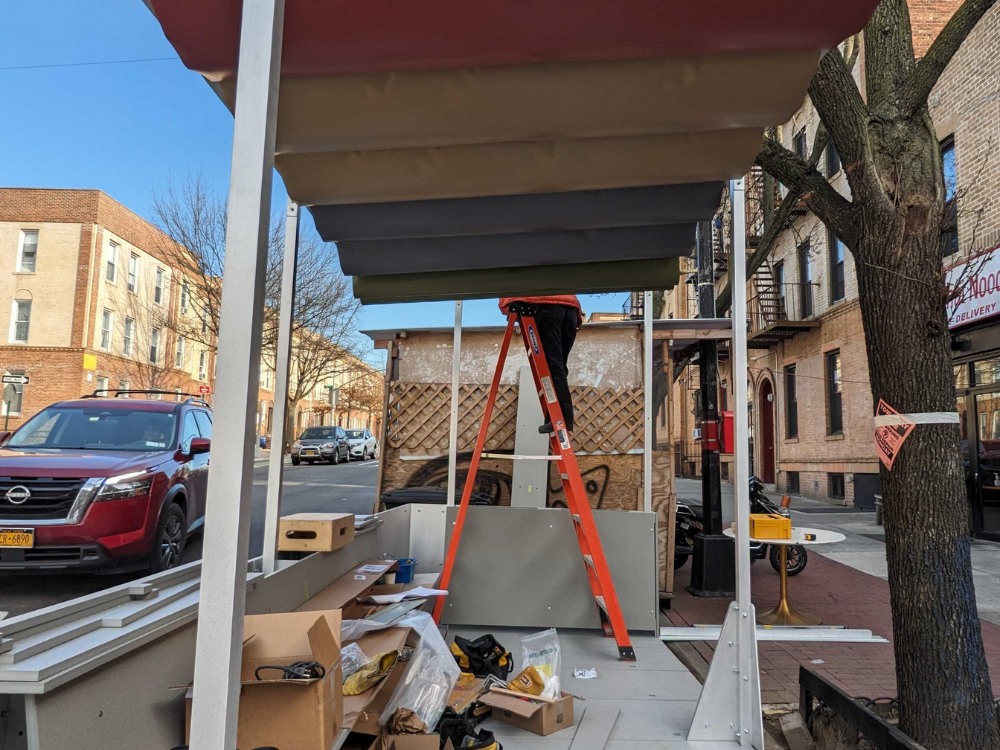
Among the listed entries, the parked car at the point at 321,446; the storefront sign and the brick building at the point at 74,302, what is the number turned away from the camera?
0

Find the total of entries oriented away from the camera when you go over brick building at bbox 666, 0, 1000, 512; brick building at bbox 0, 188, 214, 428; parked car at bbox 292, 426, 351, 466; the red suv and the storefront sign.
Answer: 0

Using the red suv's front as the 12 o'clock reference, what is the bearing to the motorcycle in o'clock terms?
The motorcycle is roughly at 8 o'clock from the red suv.

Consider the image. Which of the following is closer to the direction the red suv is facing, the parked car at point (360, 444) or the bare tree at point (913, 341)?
the bare tree

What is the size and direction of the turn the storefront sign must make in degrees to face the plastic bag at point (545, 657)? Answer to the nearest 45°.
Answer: approximately 45° to its left

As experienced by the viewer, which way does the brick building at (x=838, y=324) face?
facing the viewer and to the left of the viewer

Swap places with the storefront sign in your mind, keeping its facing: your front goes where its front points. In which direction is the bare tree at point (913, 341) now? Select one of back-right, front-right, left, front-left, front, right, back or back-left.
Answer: front-left

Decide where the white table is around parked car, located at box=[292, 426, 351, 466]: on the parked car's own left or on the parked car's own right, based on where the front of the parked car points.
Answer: on the parked car's own left

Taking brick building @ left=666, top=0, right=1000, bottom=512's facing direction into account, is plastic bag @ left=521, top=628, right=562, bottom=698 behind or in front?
in front

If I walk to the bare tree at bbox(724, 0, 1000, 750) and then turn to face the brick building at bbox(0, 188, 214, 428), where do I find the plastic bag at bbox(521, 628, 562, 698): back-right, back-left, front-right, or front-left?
front-left

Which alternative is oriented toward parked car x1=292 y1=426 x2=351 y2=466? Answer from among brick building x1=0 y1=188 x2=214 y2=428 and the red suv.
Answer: the brick building
